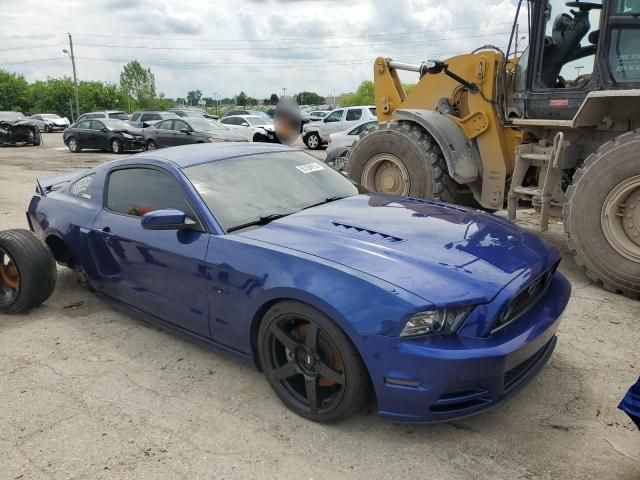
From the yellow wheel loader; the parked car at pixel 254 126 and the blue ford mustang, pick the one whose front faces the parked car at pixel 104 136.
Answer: the yellow wheel loader

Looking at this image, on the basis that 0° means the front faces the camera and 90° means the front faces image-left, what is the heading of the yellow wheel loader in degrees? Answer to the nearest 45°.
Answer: approximately 135°

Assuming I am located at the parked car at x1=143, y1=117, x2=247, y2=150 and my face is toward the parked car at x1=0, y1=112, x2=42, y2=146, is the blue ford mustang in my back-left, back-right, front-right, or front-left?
back-left

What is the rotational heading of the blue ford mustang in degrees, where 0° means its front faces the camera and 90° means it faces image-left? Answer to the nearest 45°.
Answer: approximately 315°

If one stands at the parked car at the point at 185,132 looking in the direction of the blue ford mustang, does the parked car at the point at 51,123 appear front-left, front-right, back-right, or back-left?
back-right

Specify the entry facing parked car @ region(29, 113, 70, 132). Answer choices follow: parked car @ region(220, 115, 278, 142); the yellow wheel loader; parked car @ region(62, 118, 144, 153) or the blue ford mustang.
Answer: the yellow wheel loader

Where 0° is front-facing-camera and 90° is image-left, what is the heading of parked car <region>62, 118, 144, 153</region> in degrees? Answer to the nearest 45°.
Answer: approximately 315°

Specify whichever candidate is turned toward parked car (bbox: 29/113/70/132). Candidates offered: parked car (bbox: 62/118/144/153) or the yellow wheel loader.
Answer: the yellow wheel loader

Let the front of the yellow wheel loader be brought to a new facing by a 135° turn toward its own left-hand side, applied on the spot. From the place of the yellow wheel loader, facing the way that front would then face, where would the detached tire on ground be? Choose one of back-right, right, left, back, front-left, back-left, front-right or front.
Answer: front-right
